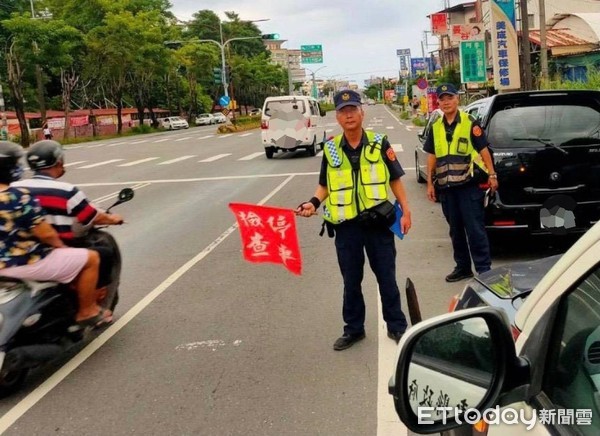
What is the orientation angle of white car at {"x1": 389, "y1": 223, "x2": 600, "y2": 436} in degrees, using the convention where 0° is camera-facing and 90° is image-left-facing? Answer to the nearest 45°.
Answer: approximately 135°

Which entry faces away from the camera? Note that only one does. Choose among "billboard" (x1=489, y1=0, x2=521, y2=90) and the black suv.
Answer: the black suv

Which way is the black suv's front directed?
away from the camera

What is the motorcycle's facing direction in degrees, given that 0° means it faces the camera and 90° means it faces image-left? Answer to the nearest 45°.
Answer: approximately 225°

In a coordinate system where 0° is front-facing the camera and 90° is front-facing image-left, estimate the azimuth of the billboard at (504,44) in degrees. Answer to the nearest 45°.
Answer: approximately 0°

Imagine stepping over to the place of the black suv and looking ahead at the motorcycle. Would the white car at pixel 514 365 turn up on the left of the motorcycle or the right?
left

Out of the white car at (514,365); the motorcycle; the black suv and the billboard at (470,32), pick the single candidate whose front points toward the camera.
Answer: the billboard

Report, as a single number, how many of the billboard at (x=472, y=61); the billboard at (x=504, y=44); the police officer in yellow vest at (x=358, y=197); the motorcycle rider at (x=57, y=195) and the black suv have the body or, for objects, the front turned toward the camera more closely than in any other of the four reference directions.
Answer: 3

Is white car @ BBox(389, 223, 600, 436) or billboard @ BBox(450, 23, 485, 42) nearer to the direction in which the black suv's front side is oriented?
the billboard

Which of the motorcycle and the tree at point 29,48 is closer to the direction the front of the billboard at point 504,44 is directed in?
the motorcycle
